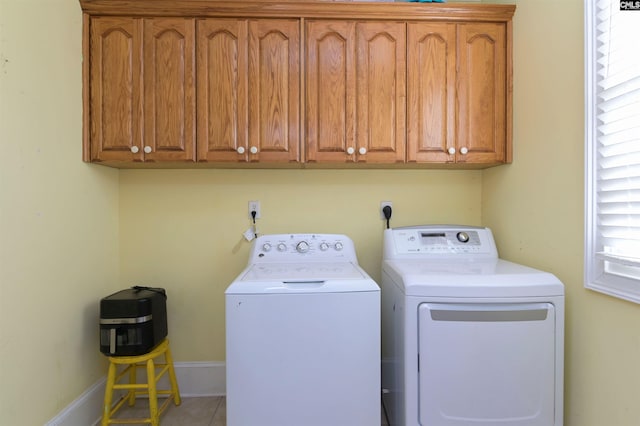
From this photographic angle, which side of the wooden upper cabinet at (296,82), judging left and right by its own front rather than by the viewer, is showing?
front

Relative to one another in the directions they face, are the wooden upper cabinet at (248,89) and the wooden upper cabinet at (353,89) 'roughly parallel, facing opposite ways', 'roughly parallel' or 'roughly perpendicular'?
roughly parallel

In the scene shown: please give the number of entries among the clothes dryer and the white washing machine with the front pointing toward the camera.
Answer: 2

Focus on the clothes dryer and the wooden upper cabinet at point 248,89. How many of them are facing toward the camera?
2

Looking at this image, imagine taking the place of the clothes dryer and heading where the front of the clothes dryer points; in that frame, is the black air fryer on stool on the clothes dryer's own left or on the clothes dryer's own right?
on the clothes dryer's own right

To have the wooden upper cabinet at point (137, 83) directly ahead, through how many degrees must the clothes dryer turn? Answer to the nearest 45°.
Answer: approximately 90° to its right

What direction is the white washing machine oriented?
toward the camera

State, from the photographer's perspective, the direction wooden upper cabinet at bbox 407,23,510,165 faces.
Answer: facing the viewer

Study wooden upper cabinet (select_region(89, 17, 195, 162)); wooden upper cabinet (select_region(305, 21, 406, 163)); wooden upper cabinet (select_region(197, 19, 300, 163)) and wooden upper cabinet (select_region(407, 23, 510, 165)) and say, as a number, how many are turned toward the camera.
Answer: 4

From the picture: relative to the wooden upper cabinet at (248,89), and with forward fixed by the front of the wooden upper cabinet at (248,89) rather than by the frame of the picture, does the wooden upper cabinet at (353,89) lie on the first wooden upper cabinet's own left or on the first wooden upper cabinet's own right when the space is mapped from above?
on the first wooden upper cabinet's own left
